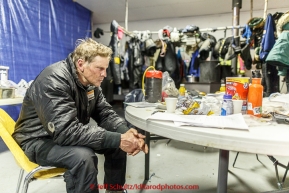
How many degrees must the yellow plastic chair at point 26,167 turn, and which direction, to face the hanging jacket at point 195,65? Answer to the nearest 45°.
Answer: approximately 45° to its left

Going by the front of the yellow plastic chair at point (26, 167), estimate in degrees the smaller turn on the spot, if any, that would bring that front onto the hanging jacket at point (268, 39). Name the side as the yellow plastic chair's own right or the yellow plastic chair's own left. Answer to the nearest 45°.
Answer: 0° — it already faces it

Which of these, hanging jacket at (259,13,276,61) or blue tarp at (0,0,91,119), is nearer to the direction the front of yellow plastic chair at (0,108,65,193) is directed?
the hanging jacket

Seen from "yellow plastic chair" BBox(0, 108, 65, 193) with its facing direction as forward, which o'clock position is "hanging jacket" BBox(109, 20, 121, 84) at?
The hanging jacket is roughly at 10 o'clock from the yellow plastic chair.

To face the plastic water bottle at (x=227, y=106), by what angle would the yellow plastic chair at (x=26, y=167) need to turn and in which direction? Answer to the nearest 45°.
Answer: approximately 45° to its left

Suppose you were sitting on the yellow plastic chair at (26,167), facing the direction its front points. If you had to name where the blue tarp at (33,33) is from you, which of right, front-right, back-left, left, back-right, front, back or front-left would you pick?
left

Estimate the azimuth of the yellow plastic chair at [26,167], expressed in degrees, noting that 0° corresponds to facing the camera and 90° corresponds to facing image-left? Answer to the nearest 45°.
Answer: approximately 270°

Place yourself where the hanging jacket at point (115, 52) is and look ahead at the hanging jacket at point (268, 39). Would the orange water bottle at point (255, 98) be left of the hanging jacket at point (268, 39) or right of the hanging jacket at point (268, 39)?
right
